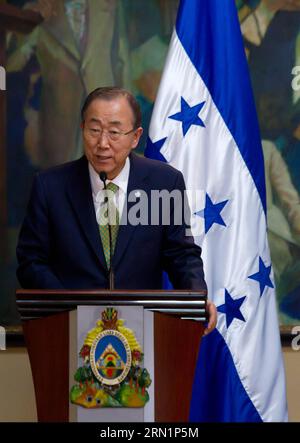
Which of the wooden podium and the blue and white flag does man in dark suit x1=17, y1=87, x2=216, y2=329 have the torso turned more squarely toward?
the wooden podium

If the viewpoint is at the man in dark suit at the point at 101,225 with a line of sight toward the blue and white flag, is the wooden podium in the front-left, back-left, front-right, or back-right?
back-right

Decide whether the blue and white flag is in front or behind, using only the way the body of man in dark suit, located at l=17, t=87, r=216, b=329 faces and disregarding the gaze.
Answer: behind

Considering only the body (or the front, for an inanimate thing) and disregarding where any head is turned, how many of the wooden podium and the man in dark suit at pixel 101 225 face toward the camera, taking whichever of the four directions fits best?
2

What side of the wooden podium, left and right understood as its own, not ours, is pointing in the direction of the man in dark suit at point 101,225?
back

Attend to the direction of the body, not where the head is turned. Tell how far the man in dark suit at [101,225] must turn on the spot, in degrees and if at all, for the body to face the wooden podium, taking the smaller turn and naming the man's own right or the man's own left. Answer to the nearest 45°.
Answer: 0° — they already face it

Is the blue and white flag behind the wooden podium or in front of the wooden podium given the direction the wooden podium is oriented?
behind

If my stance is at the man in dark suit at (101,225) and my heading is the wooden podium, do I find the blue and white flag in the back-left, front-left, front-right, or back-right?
back-left

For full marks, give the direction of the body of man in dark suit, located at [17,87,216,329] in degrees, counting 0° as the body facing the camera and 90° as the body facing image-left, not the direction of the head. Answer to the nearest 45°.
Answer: approximately 0°
